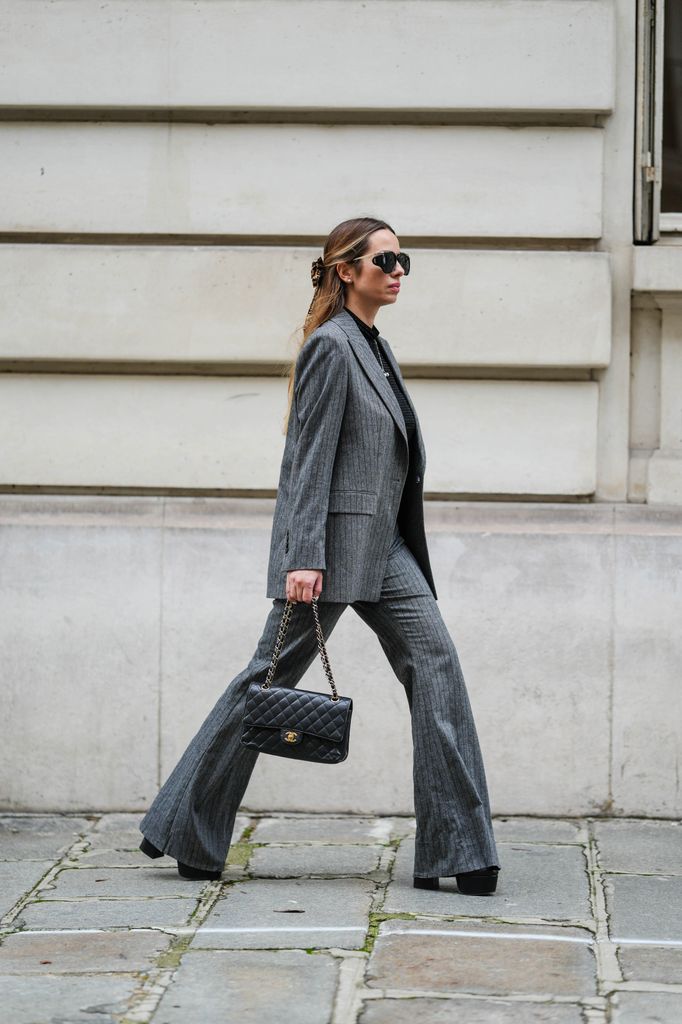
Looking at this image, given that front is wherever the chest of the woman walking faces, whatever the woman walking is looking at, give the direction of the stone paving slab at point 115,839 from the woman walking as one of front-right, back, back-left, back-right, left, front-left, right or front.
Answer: back-left

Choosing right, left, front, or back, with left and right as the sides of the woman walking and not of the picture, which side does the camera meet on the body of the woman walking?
right

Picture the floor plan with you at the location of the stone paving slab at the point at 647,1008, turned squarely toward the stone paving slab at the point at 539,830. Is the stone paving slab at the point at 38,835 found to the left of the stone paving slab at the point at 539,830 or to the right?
left

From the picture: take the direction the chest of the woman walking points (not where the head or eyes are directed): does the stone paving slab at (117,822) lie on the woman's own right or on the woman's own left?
on the woman's own left

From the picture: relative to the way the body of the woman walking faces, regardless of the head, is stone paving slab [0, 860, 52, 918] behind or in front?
behind

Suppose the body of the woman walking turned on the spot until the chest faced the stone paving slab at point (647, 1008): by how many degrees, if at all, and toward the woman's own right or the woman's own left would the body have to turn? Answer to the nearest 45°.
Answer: approximately 45° to the woman's own right
